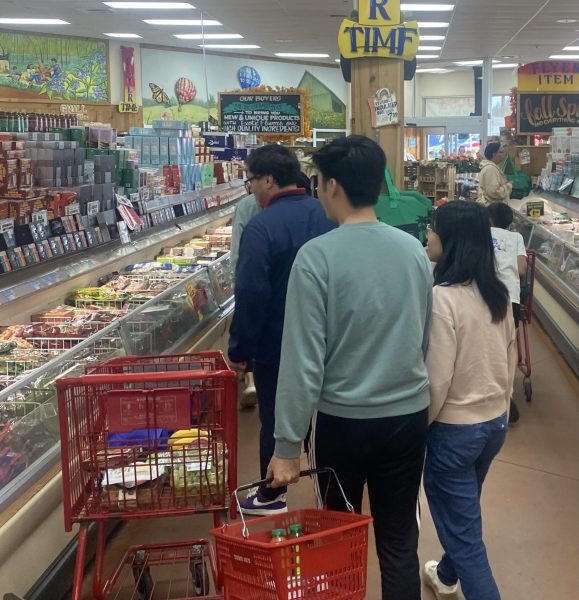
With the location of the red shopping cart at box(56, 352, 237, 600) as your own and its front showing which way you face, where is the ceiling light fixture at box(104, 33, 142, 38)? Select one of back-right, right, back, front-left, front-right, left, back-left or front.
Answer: front

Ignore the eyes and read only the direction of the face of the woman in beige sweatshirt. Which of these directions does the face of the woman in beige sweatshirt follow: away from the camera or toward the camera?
away from the camera

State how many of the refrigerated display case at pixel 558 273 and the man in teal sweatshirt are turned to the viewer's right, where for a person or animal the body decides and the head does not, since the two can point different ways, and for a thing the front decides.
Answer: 0

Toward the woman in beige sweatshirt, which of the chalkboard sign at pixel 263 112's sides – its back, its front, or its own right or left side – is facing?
front

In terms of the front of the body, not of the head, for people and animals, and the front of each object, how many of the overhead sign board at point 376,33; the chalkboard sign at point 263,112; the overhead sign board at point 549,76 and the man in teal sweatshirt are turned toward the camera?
3

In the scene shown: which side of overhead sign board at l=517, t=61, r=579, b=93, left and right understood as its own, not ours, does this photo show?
front

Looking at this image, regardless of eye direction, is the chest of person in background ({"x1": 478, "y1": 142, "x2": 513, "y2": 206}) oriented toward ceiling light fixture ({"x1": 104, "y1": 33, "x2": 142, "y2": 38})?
no

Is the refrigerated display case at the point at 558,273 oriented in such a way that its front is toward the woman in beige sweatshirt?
no

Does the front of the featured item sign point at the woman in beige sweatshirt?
yes

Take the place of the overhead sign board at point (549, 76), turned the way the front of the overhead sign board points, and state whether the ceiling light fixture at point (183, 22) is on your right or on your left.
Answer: on your right

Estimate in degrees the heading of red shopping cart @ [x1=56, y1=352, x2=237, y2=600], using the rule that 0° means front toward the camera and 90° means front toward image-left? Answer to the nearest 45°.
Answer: approximately 180°

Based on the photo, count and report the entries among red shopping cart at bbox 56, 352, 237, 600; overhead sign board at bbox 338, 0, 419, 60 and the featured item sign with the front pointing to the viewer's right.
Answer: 0

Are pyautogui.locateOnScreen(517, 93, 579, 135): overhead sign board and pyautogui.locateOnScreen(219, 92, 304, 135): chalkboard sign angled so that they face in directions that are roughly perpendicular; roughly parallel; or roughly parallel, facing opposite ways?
roughly parallel

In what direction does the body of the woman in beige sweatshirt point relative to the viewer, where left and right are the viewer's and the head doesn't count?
facing away from the viewer and to the left of the viewer

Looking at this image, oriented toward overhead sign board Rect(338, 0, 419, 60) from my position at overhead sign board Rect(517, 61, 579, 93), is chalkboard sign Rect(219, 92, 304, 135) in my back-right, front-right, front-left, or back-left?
front-right

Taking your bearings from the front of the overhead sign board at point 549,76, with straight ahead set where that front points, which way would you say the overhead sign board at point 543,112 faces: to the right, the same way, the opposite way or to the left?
the same way
